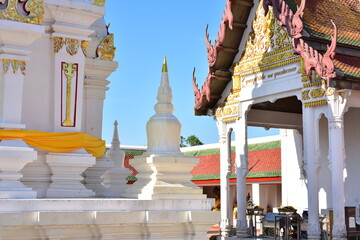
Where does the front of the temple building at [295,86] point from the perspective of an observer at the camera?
facing the viewer and to the left of the viewer

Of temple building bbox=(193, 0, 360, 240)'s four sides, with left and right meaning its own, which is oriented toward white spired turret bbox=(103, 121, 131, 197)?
front

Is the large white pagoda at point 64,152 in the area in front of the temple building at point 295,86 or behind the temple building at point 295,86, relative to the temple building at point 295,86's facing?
in front

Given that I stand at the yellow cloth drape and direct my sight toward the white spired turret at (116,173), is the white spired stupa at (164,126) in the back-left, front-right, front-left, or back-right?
front-right

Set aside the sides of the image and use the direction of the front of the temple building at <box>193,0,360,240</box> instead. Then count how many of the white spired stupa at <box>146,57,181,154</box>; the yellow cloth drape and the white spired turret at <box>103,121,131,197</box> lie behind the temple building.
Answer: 0

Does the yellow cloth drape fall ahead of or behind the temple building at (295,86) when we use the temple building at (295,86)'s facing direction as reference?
ahead

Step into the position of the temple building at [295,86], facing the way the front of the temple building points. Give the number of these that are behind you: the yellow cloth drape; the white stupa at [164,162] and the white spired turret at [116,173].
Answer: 0

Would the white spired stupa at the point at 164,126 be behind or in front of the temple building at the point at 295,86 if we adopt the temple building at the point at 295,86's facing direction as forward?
in front

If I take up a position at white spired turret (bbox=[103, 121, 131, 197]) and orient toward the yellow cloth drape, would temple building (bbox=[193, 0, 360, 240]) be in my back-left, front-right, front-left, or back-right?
back-left
